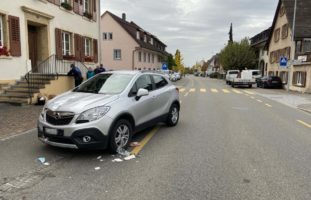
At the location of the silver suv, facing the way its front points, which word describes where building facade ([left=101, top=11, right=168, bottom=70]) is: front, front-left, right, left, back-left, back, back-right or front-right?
back-right

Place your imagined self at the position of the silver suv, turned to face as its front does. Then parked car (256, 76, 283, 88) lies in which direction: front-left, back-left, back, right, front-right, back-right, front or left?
back

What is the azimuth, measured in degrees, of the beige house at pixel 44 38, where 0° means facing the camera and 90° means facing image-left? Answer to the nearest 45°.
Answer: approximately 315°

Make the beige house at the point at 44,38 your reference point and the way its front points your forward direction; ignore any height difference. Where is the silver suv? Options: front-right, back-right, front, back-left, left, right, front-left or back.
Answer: front-right

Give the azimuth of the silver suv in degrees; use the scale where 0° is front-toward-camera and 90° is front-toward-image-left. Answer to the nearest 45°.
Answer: approximately 45°
